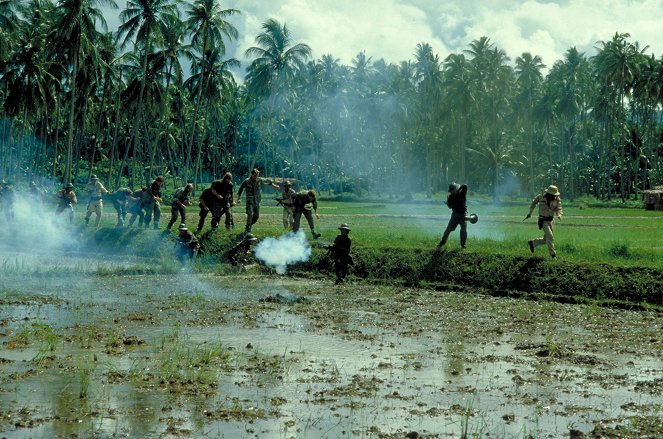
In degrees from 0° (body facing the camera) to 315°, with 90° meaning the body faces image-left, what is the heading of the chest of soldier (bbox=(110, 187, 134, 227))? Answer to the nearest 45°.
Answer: approximately 270°

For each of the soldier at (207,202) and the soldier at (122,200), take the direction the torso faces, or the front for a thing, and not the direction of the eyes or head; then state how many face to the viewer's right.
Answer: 2

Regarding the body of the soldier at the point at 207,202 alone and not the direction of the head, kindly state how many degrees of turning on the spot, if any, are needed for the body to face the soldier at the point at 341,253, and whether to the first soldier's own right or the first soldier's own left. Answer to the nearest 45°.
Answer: approximately 45° to the first soldier's own right

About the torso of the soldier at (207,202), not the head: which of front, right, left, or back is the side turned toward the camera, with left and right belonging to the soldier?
right

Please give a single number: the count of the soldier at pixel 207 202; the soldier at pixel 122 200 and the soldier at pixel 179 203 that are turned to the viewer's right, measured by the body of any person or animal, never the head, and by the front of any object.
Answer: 3

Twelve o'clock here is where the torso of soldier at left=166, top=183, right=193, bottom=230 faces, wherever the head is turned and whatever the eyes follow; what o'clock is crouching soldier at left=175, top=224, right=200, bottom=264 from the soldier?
The crouching soldier is roughly at 3 o'clock from the soldier.

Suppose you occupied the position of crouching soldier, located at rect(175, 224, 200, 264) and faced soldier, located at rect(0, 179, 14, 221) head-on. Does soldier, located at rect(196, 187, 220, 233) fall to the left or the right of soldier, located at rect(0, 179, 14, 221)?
right

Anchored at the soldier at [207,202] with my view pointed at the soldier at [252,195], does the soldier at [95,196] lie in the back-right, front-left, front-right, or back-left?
back-left

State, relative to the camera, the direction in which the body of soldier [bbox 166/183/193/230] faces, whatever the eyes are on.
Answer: to the viewer's right

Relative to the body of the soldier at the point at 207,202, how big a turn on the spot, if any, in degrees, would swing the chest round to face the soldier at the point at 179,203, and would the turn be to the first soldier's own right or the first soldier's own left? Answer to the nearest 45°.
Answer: approximately 135° to the first soldier's own left

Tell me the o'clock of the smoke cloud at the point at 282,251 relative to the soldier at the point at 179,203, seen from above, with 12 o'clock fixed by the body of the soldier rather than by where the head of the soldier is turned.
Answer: The smoke cloud is roughly at 2 o'clock from the soldier.

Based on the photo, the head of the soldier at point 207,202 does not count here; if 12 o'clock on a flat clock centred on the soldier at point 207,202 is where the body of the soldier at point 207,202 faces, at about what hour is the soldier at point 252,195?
the soldier at point 252,195 is roughly at 1 o'clock from the soldier at point 207,202.

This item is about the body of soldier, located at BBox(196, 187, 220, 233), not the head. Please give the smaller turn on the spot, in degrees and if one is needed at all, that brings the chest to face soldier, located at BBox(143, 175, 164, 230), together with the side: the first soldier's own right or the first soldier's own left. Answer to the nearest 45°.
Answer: approximately 135° to the first soldier's own left

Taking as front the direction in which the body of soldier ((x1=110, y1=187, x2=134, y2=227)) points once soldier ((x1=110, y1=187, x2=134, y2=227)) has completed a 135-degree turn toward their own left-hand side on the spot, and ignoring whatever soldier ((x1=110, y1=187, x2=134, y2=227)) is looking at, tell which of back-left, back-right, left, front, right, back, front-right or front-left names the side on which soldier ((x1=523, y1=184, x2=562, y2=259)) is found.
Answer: back
